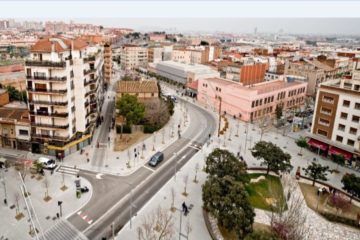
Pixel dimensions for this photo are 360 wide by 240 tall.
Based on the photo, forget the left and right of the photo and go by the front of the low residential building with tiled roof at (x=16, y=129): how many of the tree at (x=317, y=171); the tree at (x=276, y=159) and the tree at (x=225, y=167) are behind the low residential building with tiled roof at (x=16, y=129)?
0

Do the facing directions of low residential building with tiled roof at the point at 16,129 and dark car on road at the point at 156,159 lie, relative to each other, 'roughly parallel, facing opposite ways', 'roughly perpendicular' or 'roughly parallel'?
roughly parallel

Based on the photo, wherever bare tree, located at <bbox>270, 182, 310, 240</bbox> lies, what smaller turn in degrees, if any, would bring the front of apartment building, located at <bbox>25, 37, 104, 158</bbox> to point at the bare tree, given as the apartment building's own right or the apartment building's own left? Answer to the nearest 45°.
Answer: approximately 45° to the apartment building's own left

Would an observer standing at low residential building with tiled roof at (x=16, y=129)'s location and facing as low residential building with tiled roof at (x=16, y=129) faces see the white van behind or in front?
in front

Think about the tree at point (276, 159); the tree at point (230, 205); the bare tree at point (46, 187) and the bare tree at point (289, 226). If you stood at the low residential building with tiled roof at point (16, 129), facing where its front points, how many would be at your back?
0

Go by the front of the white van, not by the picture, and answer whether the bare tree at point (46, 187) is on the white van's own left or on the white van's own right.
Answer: on the white van's own right

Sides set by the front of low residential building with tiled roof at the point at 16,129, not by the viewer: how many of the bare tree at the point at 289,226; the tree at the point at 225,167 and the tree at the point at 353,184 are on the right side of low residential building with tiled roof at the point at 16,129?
0

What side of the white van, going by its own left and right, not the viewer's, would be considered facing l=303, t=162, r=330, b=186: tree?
front

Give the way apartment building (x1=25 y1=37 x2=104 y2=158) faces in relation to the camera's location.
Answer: facing the viewer

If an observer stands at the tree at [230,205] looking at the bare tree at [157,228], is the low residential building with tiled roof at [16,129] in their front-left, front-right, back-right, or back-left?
front-right

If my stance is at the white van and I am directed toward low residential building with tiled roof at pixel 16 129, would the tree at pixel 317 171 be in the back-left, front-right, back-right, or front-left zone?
back-right

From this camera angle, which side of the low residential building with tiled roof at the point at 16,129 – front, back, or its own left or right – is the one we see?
front

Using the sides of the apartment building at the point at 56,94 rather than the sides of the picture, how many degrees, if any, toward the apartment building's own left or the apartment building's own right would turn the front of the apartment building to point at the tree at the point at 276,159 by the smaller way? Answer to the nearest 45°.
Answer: approximately 45° to the apartment building's own left

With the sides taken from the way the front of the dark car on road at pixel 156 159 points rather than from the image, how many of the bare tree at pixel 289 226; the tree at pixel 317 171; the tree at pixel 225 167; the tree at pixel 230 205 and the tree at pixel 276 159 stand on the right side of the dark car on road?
0

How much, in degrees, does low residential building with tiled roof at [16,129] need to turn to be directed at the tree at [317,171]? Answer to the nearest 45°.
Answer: approximately 45° to its left

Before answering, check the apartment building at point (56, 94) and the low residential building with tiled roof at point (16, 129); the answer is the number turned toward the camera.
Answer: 2
